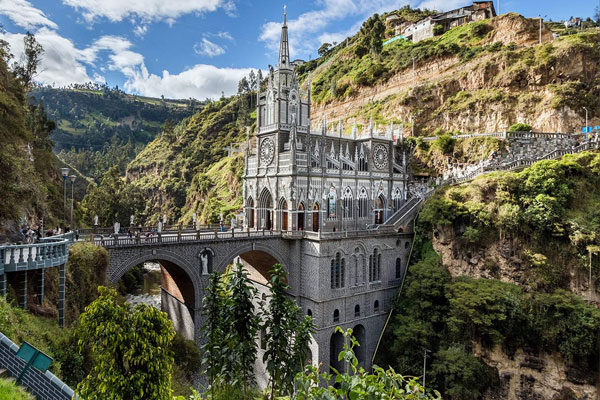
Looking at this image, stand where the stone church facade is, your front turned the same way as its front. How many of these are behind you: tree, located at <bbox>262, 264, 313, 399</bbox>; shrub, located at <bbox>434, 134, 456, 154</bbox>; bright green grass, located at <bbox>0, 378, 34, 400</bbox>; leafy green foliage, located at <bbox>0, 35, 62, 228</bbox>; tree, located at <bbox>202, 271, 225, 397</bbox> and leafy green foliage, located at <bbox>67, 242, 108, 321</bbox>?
1

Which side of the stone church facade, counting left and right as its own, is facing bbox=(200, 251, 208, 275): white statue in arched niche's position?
front

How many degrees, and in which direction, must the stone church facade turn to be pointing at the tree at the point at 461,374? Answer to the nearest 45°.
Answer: approximately 90° to its left

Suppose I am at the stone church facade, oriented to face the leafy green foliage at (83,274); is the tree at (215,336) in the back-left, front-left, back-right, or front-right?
front-left

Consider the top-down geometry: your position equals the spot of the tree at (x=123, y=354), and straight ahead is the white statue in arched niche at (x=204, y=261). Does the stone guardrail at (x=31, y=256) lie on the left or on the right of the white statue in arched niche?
left

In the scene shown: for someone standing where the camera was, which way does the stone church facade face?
facing the viewer and to the left of the viewer

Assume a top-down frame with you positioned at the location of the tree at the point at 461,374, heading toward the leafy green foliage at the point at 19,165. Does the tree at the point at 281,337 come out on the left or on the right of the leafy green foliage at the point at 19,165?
left

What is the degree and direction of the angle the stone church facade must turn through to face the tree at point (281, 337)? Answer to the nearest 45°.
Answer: approximately 45° to its left

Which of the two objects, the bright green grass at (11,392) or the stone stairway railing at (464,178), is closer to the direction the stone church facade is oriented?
the bright green grass

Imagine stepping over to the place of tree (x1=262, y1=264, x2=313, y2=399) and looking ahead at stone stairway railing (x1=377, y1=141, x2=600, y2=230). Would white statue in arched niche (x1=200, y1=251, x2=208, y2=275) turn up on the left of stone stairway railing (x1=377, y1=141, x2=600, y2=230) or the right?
left

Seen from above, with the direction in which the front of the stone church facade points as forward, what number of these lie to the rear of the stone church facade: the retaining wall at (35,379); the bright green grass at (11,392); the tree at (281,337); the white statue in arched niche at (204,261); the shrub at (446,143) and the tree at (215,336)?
1

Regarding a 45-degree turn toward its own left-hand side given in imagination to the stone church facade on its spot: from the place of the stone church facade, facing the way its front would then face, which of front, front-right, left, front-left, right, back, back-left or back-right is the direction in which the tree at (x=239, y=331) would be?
front

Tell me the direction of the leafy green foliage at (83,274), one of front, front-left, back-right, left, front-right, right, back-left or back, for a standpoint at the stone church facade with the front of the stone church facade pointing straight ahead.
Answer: front

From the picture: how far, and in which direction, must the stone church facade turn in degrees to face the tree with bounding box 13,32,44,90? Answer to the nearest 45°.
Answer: approximately 45° to its right

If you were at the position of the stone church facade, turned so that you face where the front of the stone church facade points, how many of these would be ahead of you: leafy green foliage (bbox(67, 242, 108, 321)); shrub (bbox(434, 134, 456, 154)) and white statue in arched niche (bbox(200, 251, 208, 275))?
2
